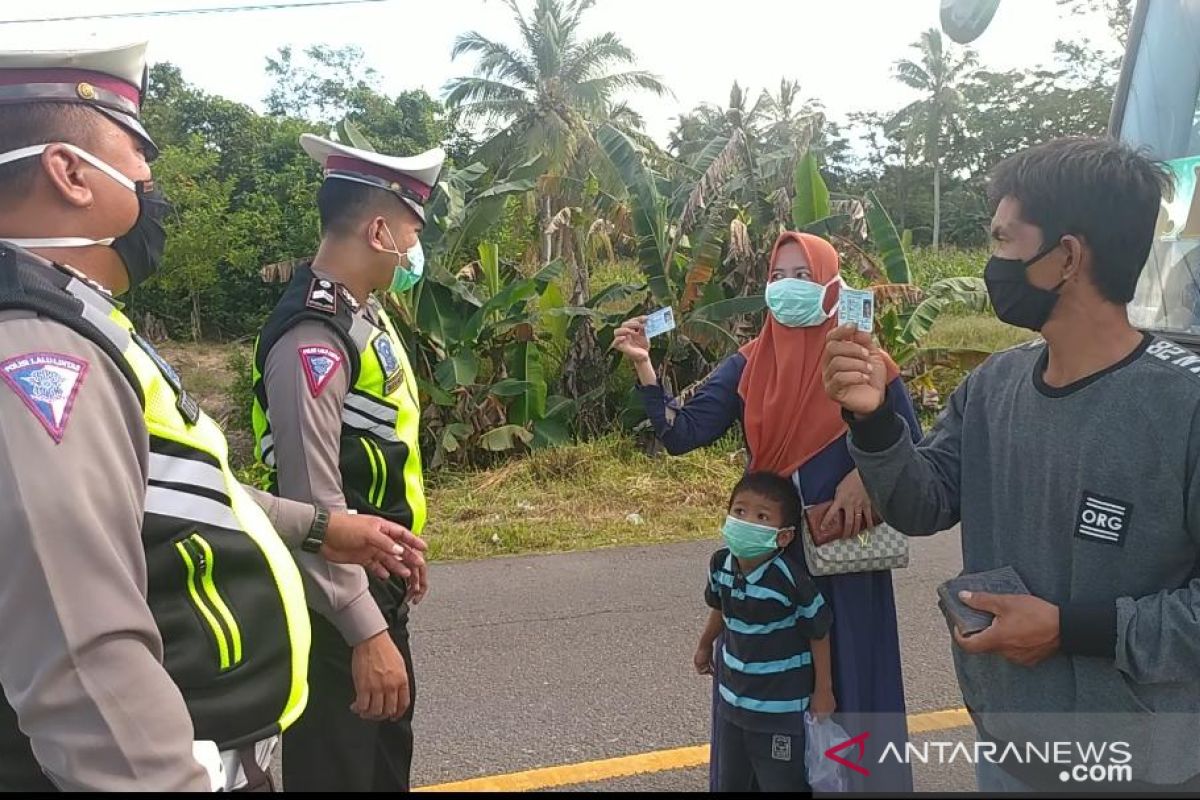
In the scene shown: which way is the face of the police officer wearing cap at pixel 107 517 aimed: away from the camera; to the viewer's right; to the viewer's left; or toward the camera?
to the viewer's right

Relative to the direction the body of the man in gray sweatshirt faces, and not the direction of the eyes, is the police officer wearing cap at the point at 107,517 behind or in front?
in front

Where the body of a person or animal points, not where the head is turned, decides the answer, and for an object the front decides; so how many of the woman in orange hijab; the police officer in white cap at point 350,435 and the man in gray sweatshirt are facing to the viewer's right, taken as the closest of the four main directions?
1

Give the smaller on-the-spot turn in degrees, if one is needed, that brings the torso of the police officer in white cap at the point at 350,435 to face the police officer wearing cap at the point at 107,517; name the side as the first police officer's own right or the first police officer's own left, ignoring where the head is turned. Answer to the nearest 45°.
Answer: approximately 90° to the first police officer's own right

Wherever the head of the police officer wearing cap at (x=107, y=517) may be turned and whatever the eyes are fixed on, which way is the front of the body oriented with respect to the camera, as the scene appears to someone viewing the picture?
to the viewer's right

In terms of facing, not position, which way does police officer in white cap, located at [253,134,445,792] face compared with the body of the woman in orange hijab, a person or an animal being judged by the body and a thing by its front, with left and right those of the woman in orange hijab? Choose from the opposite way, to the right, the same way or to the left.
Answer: to the left

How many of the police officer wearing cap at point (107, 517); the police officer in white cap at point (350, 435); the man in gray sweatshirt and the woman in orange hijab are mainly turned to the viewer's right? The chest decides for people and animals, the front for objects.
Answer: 2

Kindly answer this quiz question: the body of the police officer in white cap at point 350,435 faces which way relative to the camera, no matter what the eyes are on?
to the viewer's right

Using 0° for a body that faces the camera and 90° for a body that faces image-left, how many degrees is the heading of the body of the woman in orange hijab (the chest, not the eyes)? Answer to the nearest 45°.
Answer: approximately 45°

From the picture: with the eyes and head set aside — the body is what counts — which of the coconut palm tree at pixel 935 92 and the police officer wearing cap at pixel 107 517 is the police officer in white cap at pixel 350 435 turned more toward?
the coconut palm tree

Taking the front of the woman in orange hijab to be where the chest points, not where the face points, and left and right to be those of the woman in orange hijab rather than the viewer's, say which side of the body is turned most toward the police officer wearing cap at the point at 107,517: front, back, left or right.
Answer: front

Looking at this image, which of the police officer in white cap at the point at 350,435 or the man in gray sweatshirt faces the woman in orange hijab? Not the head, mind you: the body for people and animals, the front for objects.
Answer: the police officer in white cap

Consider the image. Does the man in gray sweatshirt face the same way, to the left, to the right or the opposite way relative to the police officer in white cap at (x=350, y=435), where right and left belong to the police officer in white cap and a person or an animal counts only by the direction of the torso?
the opposite way

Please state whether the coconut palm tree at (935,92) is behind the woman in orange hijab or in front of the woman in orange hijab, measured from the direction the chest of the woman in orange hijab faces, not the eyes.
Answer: behind

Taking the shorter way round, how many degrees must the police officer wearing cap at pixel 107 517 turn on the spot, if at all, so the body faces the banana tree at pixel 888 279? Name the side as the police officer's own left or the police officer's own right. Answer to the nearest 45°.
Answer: approximately 45° to the police officer's own left

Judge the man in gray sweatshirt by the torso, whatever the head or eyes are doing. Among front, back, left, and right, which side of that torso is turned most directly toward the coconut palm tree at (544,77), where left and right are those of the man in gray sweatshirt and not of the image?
right
